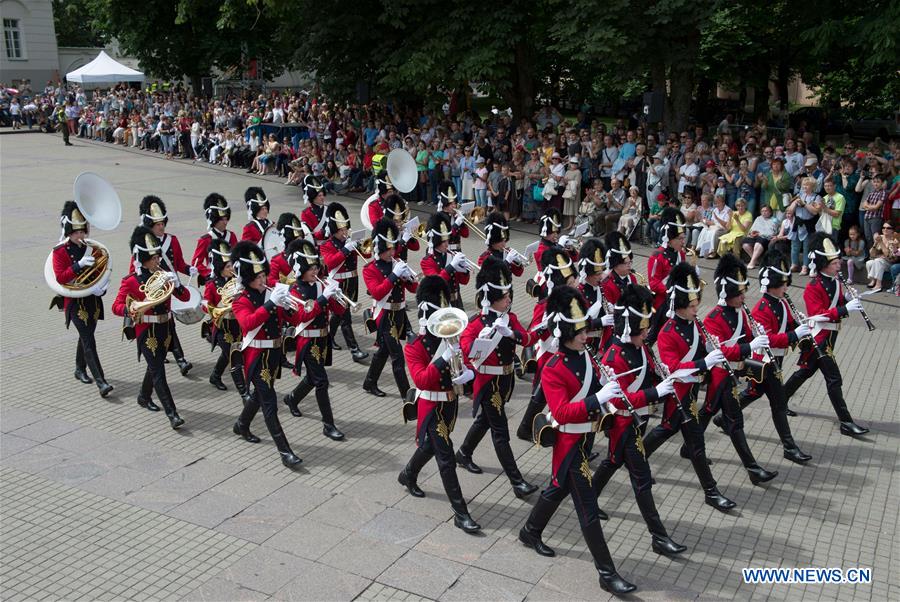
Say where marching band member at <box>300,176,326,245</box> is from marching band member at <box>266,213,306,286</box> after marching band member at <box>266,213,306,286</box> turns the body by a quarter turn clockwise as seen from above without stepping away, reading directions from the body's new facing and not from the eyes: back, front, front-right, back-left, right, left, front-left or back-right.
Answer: back-right

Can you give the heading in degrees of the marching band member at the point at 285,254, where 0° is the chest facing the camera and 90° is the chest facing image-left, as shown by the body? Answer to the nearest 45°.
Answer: approximately 315°

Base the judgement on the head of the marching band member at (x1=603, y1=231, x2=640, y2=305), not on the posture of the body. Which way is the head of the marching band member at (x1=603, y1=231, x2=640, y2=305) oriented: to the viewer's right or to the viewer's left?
to the viewer's right

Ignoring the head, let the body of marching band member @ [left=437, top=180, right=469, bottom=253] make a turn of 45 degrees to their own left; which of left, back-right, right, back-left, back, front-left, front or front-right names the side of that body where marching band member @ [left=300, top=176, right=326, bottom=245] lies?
back

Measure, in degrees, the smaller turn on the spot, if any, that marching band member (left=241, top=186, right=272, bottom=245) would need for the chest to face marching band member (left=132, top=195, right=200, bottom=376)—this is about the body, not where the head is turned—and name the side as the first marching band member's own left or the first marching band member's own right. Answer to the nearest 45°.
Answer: approximately 90° to the first marching band member's own right

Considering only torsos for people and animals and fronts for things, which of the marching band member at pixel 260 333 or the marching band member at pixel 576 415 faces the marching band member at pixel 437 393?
the marching band member at pixel 260 333

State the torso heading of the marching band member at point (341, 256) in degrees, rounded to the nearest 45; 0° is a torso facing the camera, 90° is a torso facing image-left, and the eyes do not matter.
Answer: approximately 315°
